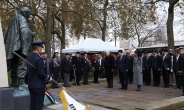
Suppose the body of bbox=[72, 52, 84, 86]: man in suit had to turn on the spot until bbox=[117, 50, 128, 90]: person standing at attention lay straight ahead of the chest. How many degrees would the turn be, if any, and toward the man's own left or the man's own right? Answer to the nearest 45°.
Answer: approximately 45° to the man's own left

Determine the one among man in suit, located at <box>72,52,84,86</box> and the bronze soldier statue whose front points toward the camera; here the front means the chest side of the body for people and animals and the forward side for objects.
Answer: the man in suit

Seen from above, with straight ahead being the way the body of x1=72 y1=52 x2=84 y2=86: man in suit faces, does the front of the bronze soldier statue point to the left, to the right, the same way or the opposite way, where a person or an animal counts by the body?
to the left

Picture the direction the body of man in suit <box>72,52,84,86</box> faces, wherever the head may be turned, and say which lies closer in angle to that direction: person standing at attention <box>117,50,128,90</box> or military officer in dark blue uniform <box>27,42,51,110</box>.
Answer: the military officer in dark blue uniform

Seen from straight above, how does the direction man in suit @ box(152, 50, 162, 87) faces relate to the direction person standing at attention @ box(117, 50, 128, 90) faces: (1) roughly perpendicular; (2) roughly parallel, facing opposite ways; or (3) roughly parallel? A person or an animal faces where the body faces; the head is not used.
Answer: roughly parallel

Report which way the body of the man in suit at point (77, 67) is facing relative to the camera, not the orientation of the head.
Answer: toward the camera

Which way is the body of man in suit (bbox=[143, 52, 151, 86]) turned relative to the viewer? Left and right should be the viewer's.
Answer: facing the viewer and to the left of the viewer

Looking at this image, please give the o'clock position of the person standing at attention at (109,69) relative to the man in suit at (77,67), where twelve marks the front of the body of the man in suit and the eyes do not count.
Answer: The person standing at attention is roughly at 10 o'clock from the man in suit.

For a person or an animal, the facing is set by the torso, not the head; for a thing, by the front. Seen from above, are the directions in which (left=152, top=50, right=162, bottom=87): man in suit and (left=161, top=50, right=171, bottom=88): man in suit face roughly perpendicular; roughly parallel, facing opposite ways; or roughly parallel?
roughly parallel

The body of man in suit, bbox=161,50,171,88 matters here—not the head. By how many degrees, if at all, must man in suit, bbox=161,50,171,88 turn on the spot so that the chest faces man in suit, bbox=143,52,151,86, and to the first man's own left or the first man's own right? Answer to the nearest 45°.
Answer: approximately 90° to the first man's own right

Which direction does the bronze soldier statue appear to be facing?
to the viewer's right

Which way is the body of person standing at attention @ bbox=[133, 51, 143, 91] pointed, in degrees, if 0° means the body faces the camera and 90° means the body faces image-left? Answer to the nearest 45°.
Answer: approximately 45°
